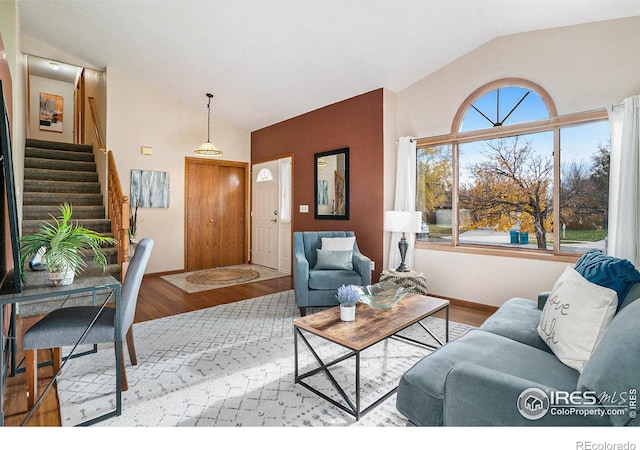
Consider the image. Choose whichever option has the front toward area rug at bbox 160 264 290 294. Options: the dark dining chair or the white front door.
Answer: the white front door

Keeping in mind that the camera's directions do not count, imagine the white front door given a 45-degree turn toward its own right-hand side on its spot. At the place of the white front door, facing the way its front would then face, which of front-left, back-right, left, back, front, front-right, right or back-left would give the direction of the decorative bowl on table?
left

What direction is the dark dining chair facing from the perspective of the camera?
to the viewer's left

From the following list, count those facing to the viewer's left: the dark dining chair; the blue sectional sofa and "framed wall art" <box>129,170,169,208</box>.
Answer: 2

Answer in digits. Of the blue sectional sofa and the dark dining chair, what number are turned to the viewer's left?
2

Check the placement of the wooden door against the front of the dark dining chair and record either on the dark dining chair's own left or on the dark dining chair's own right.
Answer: on the dark dining chair's own right

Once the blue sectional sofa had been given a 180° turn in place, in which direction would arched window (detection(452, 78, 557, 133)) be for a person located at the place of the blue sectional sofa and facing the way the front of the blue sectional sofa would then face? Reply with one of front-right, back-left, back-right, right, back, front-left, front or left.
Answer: left

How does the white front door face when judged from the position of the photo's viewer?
facing the viewer and to the left of the viewer

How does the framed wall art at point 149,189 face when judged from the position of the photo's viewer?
facing the viewer and to the right of the viewer

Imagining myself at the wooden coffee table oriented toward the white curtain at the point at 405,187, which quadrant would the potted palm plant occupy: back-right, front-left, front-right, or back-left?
back-left

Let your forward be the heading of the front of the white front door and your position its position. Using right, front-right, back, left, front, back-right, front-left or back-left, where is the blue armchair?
front-left

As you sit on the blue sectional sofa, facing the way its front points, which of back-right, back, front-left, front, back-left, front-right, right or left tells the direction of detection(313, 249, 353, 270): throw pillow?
front-right

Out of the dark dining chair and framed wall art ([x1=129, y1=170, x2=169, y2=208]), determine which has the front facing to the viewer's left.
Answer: the dark dining chair

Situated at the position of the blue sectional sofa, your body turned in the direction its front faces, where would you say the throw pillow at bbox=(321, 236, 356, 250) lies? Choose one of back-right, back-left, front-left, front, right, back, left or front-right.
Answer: front-right

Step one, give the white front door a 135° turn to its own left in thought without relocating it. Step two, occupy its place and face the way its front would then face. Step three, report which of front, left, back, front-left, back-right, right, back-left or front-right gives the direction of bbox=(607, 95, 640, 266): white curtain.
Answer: front-right

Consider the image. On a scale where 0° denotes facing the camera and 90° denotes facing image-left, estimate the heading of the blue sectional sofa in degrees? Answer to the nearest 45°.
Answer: approximately 90°
